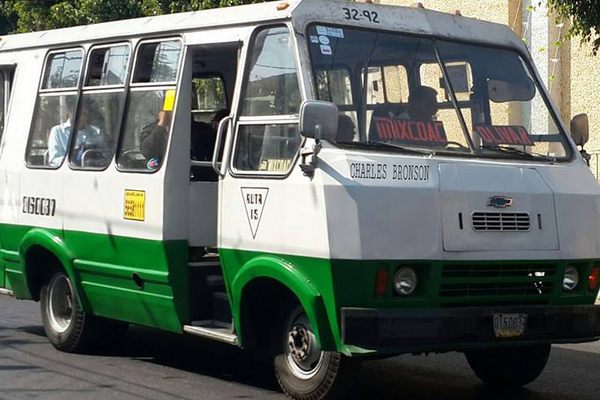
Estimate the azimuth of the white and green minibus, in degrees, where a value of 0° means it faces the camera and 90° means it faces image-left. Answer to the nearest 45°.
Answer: approximately 315°
